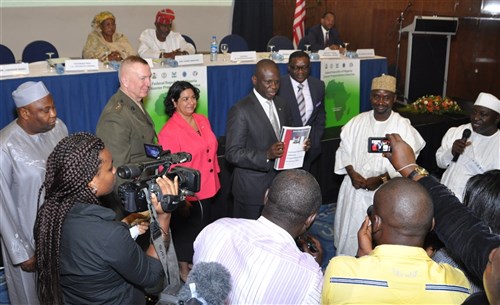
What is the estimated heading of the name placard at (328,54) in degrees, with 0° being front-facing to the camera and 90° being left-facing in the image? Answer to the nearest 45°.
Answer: approximately 0°

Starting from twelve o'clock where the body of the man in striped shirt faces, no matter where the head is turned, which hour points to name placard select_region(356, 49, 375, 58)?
The name placard is roughly at 11 o'clock from the man in striped shirt.

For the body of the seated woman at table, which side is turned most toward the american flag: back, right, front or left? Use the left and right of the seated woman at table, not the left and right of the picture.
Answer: left

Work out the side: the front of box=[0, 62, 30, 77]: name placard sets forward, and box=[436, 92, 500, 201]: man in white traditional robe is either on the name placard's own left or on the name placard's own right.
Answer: on the name placard's own left

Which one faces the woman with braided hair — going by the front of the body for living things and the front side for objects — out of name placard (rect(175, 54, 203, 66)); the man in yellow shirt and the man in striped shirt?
the name placard

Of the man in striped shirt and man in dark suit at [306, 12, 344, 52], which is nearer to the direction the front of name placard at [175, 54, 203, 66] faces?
the man in striped shirt

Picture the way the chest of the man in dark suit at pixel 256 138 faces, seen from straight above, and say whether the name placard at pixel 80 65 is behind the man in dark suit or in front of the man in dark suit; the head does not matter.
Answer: behind

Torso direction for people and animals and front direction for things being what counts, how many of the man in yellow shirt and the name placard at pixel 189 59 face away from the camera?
1

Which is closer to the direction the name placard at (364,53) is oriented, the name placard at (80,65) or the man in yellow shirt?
the man in yellow shirt

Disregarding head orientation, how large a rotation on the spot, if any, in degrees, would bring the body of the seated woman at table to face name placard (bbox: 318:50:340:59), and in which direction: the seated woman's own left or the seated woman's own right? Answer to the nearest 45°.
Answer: approximately 45° to the seated woman's own left

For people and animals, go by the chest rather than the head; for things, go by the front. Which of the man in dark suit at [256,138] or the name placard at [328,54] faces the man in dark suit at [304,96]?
the name placard

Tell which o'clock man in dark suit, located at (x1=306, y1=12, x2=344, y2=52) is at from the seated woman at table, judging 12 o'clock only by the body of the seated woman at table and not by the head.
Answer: The man in dark suit is roughly at 10 o'clock from the seated woman at table.

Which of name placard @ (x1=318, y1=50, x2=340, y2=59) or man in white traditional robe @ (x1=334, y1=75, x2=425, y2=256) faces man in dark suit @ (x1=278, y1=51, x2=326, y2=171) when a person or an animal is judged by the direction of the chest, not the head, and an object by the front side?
the name placard

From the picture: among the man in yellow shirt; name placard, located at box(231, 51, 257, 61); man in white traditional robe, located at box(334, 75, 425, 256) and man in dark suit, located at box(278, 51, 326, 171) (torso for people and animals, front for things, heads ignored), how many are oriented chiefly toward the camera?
3

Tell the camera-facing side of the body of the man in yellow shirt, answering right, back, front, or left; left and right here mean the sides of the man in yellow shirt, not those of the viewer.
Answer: back

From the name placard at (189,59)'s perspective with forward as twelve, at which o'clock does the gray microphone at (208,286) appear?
The gray microphone is roughly at 12 o'clock from the name placard.

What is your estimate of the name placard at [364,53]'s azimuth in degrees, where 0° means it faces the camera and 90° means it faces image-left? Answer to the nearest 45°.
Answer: approximately 0°
